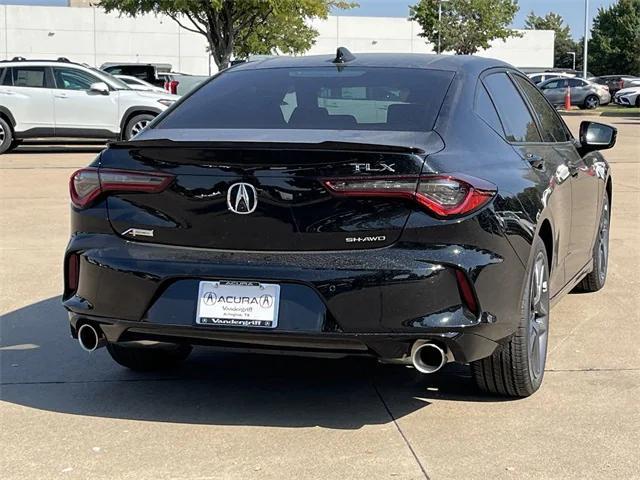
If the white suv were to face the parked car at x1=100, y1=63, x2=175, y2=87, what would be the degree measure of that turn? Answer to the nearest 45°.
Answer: approximately 90° to its left

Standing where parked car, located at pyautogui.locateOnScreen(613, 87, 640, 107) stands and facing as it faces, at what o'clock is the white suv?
The white suv is roughly at 11 o'clock from the parked car.

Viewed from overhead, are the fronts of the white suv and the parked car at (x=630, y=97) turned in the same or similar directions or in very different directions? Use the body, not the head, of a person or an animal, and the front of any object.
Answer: very different directions

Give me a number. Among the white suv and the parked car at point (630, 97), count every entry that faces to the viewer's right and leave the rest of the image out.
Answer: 1

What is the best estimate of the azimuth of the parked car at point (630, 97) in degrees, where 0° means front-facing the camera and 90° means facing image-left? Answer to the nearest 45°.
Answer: approximately 45°

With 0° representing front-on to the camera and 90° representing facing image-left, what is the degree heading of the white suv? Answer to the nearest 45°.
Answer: approximately 270°

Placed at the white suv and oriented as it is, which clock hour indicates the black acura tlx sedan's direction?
The black acura tlx sedan is roughly at 3 o'clock from the white suv.

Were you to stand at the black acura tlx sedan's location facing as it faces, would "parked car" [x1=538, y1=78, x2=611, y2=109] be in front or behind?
in front
